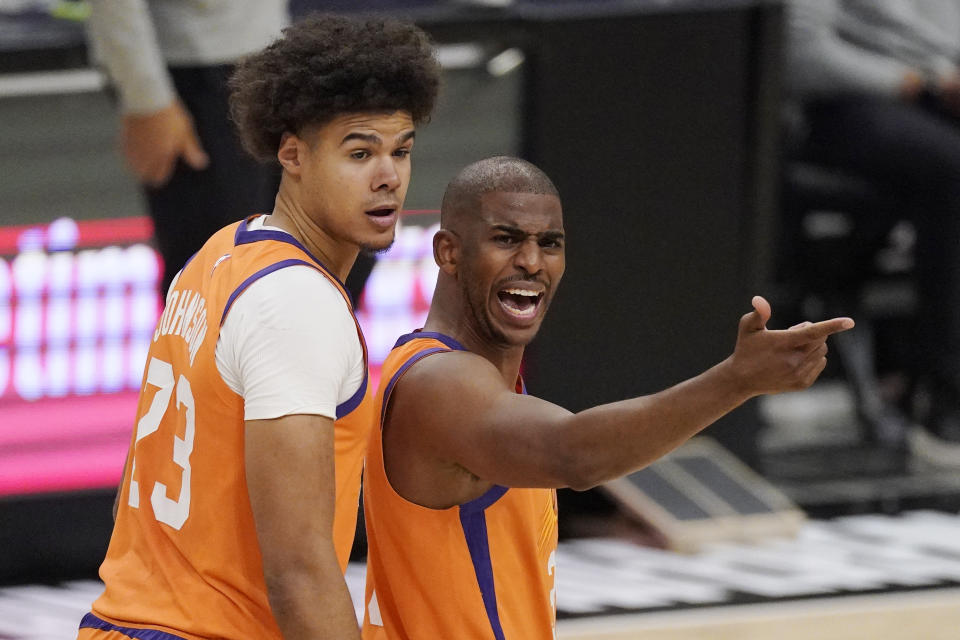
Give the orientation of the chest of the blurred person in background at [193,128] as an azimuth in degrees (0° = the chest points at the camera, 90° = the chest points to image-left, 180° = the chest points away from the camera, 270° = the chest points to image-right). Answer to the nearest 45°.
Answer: approximately 315°

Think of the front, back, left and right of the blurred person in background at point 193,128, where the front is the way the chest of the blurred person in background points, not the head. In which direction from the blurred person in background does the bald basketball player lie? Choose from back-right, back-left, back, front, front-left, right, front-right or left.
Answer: front-right

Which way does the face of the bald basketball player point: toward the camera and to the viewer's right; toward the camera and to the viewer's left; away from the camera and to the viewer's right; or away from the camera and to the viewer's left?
toward the camera and to the viewer's right

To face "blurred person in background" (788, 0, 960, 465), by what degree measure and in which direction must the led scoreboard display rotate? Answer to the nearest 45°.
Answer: approximately 90° to its left
